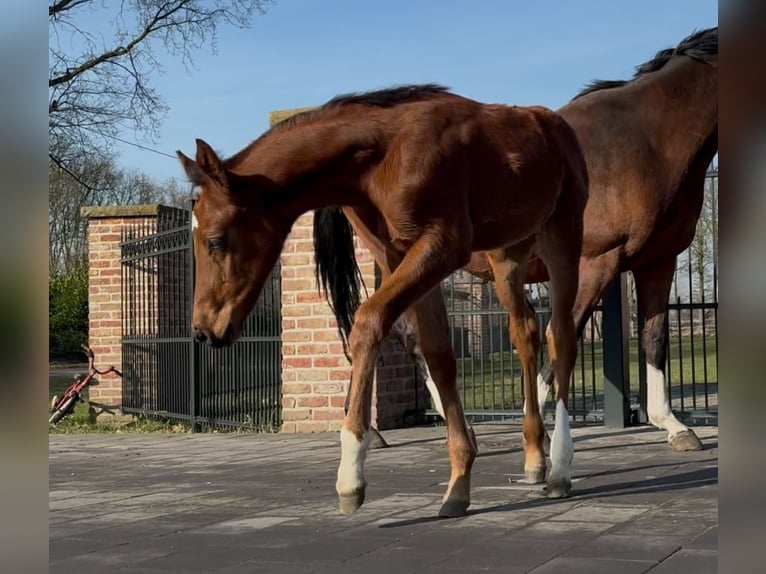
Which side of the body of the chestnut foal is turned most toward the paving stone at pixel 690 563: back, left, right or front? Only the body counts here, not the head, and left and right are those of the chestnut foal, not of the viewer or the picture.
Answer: left

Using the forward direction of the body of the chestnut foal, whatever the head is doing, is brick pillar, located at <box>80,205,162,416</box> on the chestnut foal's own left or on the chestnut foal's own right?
on the chestnut foal's own right

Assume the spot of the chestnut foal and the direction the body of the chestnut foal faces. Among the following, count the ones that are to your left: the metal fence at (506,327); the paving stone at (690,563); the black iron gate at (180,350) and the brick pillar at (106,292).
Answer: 1

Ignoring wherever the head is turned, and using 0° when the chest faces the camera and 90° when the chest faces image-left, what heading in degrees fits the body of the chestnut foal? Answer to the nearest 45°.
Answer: approximately 45°

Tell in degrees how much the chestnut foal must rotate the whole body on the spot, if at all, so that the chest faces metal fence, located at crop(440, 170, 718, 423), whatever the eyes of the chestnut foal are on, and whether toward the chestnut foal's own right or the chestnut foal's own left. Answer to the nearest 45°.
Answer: approximately 135° to the chestnut foal's own right

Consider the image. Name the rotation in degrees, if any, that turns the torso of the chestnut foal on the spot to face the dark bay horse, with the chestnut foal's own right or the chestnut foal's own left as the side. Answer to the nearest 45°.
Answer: approximately 180°

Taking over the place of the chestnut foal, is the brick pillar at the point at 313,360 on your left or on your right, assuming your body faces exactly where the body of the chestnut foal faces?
on your right

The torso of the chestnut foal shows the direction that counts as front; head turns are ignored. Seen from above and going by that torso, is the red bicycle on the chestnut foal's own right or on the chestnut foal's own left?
on the chestnut foal's own right
